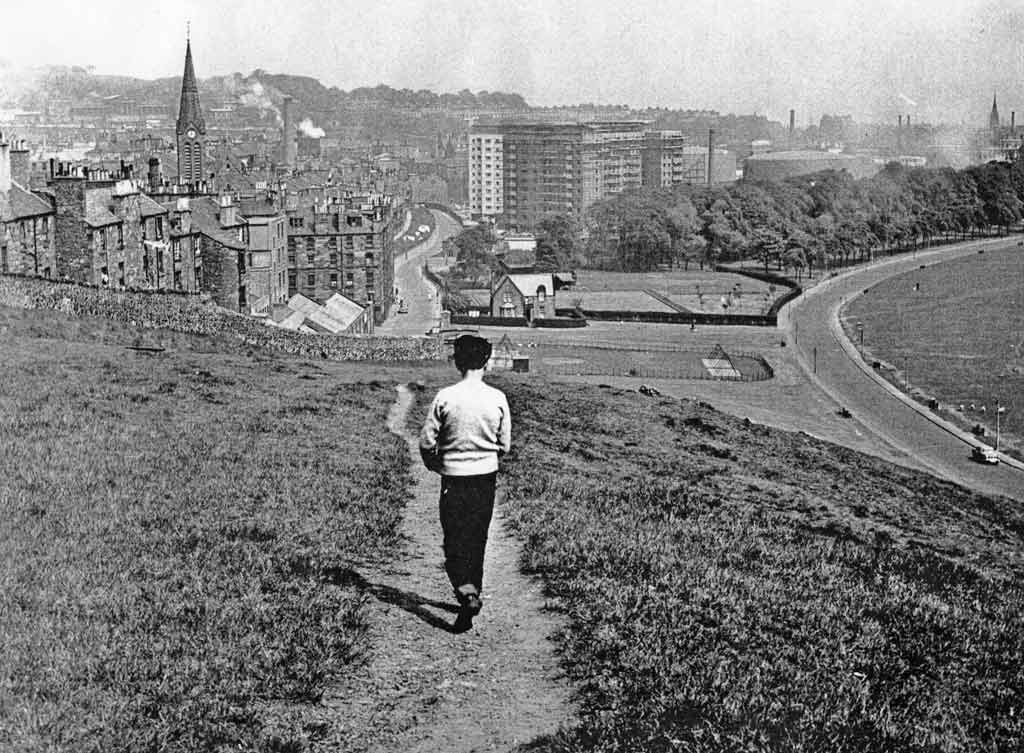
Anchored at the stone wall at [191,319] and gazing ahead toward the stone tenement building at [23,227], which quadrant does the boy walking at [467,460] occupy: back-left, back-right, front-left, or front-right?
back-left

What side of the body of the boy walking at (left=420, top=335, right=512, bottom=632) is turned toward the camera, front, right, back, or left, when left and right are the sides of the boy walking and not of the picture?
back

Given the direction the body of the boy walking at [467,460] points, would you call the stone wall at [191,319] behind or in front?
in front

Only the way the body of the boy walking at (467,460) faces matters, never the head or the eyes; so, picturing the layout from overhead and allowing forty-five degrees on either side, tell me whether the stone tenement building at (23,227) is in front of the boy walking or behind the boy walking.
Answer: in front
